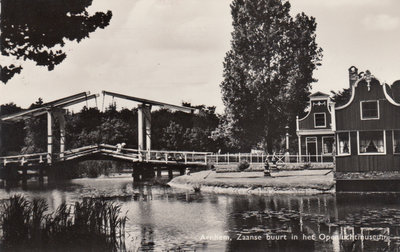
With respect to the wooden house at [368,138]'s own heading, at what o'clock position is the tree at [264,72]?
The tree is roughly at 5 o'clock from the wooden house.

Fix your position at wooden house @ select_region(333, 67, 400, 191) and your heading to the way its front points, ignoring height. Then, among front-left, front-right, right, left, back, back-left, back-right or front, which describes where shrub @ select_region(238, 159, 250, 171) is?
back-right

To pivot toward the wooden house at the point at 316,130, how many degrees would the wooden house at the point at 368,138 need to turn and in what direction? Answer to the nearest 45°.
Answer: approximately 180°

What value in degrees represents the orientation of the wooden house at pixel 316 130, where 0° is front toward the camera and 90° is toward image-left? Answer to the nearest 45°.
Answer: approximately 0°

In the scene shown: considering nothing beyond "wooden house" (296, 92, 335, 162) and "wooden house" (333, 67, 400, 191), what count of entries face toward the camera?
2

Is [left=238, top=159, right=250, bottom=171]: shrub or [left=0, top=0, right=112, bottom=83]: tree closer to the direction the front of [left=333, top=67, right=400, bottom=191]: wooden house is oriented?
the tree

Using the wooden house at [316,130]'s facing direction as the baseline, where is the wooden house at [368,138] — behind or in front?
in front

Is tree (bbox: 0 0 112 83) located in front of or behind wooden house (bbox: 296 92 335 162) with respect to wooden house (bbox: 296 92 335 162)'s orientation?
in front
